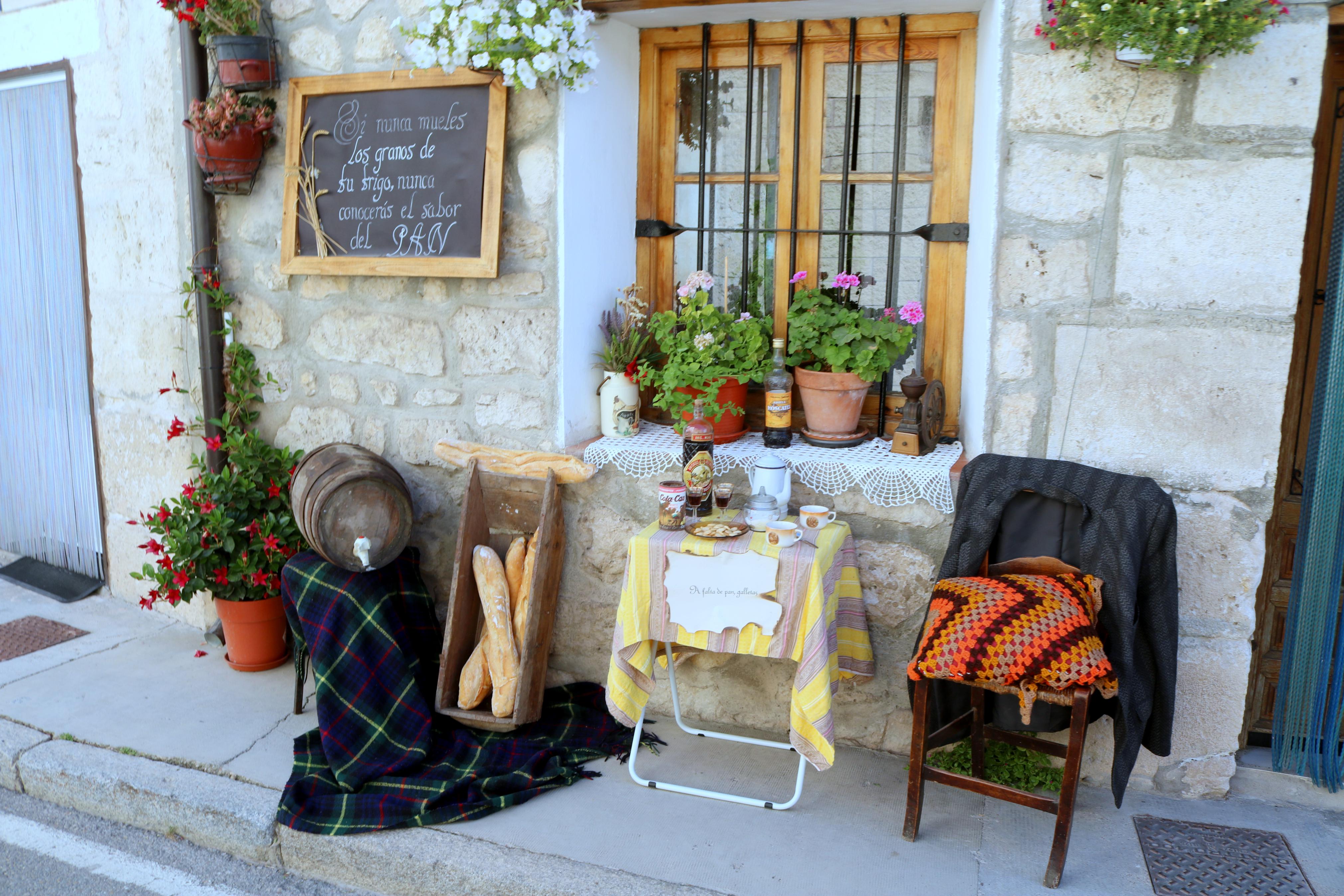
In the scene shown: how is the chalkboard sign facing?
toward the camera

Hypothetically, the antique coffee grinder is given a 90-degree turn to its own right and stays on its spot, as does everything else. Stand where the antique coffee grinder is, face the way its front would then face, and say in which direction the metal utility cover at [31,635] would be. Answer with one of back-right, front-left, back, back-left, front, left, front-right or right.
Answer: front-left

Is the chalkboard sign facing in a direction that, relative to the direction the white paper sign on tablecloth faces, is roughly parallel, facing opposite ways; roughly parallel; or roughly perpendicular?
roughly parallel

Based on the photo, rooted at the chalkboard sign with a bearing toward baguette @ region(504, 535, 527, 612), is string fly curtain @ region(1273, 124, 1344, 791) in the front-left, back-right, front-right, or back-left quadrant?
front-left

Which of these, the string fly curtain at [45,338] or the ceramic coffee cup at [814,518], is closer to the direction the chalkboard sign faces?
the ceramic coffee cup

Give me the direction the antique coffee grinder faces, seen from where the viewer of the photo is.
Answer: facing the viewer and to the left of the viewer

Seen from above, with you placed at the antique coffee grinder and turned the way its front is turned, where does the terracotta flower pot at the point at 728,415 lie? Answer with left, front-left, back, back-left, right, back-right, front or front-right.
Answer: front-right

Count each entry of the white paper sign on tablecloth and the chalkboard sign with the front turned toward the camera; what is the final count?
2

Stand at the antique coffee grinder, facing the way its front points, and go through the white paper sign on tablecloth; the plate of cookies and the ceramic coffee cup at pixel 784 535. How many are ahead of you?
3

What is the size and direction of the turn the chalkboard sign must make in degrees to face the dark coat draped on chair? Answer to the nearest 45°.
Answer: approximately 45° to its left

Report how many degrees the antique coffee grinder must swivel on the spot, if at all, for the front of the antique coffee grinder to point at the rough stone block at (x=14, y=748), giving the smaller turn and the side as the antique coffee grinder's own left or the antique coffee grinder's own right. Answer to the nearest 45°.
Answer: approximately 45° to the antique coffee grinder's own right

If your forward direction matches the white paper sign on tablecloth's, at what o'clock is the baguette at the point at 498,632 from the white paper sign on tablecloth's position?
The baguette is roughly at 4 o'clock from the white paper sign on tablecloth.

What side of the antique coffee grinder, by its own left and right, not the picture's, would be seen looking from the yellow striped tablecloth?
front

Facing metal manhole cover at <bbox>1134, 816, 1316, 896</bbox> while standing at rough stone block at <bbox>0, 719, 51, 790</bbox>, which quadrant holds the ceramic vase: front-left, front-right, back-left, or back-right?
front-left

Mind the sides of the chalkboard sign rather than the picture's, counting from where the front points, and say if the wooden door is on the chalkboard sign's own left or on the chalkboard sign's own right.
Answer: on the chalkboard sign's own left
